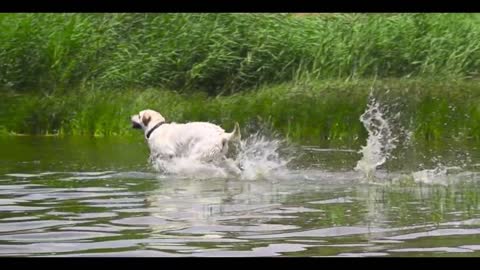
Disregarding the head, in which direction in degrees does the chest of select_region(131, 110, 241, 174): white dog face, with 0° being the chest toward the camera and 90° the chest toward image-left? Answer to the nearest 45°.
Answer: approximately 90°
